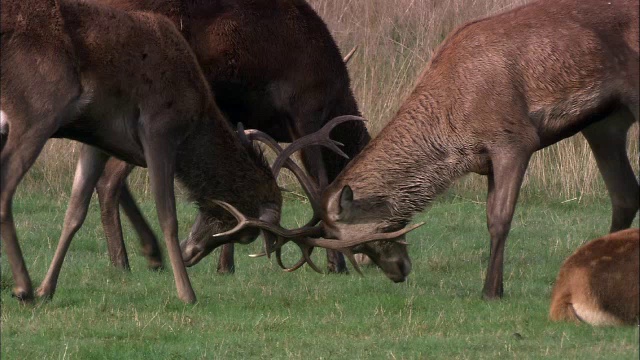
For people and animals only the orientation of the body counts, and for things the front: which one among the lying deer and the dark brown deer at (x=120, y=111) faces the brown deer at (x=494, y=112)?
the dark brown deer

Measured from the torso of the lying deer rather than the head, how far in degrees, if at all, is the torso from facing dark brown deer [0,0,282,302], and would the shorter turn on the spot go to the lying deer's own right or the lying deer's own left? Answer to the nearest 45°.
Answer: approximately 180°

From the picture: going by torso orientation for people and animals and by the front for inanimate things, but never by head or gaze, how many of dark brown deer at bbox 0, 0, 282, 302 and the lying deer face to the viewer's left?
0

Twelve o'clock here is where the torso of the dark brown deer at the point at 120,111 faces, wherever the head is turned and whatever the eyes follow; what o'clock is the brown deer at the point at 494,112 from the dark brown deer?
The brown deer is roughly at 12 o'clock from the dark brown deer.

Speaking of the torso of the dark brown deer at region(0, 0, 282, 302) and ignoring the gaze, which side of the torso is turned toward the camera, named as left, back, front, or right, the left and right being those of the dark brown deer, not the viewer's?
right

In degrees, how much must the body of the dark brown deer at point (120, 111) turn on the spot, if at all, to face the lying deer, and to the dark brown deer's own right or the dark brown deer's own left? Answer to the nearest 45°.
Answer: approximately 45° to the dark brown deer's own right

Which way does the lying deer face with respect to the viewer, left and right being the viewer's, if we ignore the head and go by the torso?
facing to the right of the viewer
